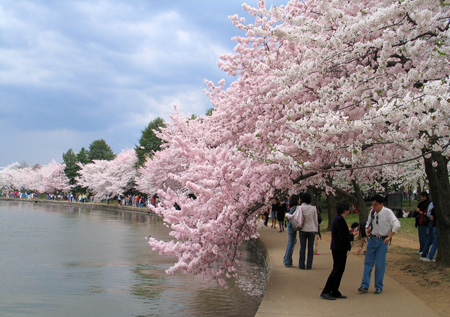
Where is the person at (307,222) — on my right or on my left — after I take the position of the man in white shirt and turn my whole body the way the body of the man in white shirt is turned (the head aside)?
on my right

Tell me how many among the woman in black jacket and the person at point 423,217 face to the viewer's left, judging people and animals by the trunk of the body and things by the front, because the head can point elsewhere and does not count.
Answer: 1

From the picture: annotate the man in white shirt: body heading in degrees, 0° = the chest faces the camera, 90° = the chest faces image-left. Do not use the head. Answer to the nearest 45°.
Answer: approximately 45°
